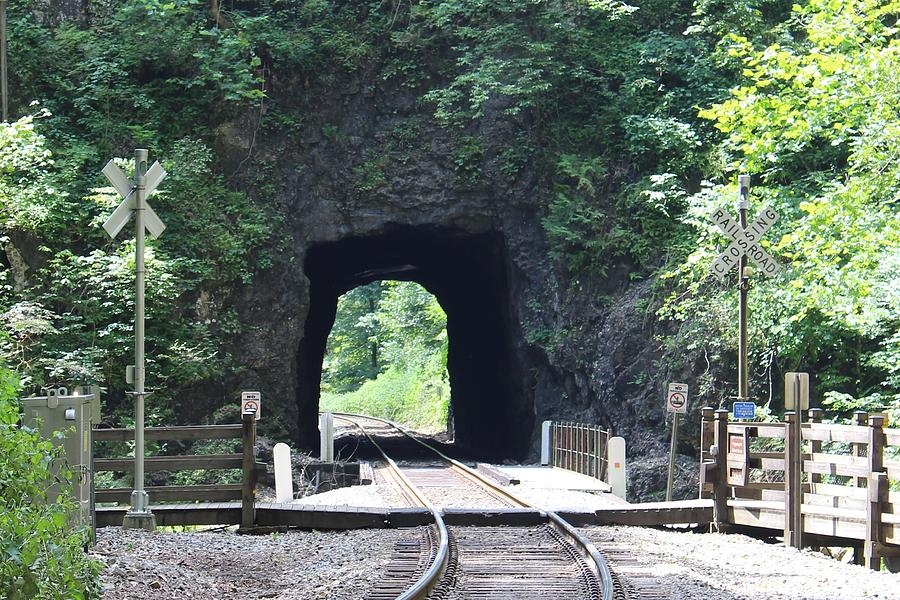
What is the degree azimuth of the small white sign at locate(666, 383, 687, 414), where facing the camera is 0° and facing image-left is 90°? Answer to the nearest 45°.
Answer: approximately 0°

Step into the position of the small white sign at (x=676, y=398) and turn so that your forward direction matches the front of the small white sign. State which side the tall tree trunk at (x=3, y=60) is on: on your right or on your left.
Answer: on your right

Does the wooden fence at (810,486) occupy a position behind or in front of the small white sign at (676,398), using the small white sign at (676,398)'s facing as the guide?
in front

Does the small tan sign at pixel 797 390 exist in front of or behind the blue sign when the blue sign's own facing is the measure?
in front

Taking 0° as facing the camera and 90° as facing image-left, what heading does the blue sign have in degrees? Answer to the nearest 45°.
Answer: approximately 0°

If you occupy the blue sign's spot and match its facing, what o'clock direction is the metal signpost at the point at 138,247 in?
The metal signpost is roughly at 2 o'clock from the blue sign.

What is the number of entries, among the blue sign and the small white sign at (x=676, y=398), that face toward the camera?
2
